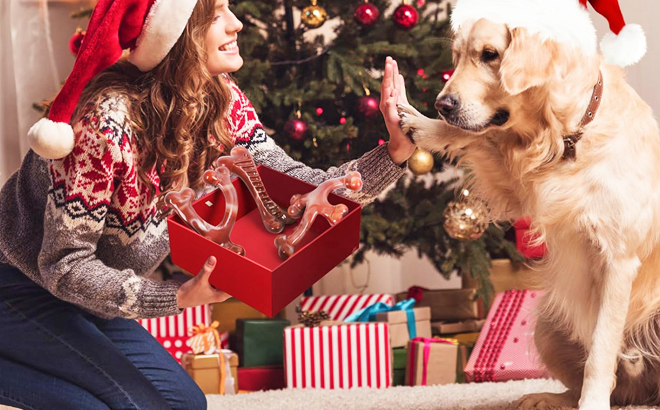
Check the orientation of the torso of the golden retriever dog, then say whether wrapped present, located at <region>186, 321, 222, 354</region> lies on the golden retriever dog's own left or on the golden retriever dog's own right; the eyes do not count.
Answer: on the golden retriever dog's own right

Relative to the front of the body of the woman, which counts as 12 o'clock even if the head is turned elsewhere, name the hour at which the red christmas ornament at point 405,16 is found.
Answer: The red christmas ornament is roughly at 10 o'clock from the woman.

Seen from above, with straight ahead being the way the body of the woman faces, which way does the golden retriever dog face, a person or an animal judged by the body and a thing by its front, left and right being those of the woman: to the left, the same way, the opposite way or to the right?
the opposite way

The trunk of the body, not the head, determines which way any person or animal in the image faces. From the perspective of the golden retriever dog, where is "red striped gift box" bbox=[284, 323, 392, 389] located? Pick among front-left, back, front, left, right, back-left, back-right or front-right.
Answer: right

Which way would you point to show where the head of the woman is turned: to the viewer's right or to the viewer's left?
to the viewer's right

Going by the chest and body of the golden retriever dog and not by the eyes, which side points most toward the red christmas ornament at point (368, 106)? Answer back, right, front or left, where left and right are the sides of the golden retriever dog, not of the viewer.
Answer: right

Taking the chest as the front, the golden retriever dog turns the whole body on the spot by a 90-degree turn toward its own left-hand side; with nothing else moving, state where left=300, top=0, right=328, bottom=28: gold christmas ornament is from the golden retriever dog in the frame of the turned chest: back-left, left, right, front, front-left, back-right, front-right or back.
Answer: back

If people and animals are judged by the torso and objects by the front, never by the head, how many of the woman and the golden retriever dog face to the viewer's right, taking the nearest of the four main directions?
1

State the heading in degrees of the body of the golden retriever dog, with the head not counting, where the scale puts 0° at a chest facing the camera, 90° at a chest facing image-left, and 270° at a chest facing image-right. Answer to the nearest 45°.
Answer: approximately 45°

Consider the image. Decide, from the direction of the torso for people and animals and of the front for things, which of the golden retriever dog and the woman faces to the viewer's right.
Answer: the woman

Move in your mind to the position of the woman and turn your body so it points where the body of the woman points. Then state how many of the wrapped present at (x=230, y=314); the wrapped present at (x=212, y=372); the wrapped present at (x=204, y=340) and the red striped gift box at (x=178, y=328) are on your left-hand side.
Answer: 4

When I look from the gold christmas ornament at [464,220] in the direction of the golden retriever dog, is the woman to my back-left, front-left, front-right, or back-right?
front-right

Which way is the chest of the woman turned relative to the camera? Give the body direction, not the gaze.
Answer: to the viewer's right

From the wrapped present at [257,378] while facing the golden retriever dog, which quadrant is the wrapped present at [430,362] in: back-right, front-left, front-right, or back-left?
front-left

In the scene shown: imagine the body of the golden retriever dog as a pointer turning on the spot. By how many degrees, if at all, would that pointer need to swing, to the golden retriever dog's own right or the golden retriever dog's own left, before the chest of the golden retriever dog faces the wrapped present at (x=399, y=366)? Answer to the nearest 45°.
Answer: approximately 90° to the golden retriever dog's own right
